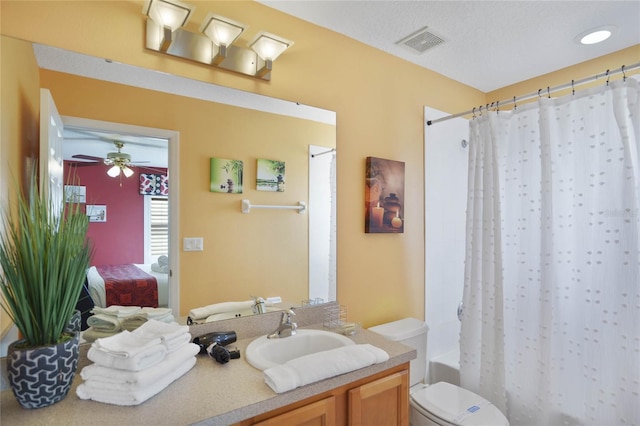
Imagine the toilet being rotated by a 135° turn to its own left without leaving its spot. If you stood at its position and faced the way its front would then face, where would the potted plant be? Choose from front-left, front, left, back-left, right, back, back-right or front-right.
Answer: back-left

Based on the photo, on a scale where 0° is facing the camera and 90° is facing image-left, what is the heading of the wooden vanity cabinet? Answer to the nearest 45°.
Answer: approximately 315°

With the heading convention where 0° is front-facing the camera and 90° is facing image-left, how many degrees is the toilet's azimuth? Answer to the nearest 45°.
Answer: approximately 315°

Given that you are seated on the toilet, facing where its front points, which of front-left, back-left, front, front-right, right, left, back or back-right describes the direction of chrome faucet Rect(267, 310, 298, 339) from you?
right

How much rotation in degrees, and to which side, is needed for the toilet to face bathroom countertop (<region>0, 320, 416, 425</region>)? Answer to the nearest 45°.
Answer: approximately 90° to its right

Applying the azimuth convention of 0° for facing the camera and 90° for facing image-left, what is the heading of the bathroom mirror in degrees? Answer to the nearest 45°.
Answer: approximately 315°

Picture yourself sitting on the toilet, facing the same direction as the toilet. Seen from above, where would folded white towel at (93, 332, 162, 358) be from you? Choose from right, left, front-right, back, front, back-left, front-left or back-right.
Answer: right

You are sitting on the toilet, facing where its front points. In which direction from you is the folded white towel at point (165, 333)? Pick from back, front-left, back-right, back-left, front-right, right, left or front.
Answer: right
